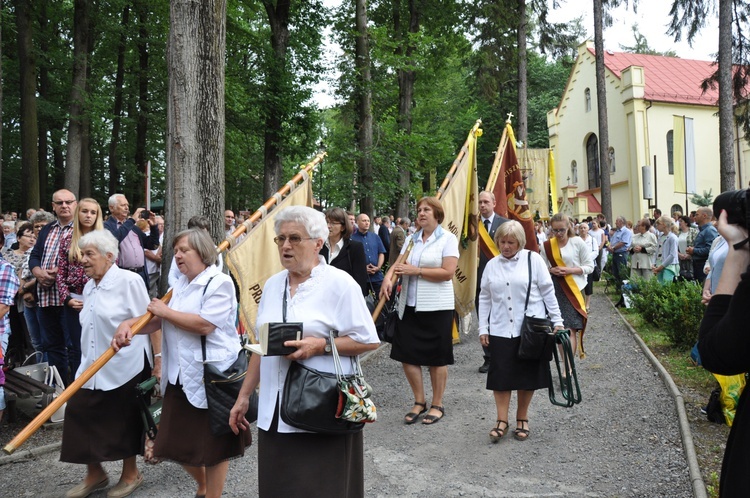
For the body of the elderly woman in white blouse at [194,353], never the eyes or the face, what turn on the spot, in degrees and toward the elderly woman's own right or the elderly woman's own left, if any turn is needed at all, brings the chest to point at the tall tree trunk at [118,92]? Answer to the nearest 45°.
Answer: approximately 135° to the elderly woman's own right

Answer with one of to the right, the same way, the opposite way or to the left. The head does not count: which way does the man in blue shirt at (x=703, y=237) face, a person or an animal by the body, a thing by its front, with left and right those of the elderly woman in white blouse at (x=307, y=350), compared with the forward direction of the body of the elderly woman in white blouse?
to the right

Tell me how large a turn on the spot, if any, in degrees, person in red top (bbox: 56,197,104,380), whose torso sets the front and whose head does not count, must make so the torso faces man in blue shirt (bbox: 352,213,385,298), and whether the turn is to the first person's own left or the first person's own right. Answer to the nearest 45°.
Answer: approximately 90° to the first person's own left

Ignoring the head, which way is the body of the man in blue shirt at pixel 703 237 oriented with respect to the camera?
to the viewer's left

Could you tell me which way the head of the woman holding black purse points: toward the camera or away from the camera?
toward the camera

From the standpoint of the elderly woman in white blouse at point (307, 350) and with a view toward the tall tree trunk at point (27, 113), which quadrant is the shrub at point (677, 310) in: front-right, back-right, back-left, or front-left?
front-right

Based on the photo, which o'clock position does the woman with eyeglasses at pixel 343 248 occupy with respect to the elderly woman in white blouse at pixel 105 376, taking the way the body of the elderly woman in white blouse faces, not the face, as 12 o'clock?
The woman with eyeglasses is roughly at 6 o'clock from the elderly woman in white blouse.

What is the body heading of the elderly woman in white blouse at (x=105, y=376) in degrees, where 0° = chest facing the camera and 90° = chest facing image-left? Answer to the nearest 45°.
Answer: approximately 45°

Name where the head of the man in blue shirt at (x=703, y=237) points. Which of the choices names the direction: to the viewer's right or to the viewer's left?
to the viewer's left

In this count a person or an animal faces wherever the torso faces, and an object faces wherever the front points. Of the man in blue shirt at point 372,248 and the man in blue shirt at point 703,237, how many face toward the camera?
1

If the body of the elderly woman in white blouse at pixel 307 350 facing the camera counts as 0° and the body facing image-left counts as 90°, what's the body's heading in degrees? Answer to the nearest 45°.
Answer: approximately 45°

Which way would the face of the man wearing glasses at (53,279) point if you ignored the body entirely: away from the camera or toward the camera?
toward the camera

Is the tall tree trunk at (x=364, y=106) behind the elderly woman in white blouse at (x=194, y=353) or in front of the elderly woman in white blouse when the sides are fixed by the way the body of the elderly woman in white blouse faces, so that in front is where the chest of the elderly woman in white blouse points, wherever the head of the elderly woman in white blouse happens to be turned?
behind

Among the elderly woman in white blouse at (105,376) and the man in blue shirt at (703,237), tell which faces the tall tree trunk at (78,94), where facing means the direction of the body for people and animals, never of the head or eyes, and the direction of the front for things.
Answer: the man in blue shirt

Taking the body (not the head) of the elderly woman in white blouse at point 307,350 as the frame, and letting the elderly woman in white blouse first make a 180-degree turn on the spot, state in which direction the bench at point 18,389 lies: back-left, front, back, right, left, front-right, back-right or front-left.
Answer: left

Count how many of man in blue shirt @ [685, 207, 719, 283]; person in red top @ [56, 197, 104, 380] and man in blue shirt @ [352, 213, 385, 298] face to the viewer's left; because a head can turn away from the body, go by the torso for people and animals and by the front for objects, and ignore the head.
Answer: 1

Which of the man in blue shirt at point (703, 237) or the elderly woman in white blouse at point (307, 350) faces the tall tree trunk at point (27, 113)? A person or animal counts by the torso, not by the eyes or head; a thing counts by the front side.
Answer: the man in blue shirt
